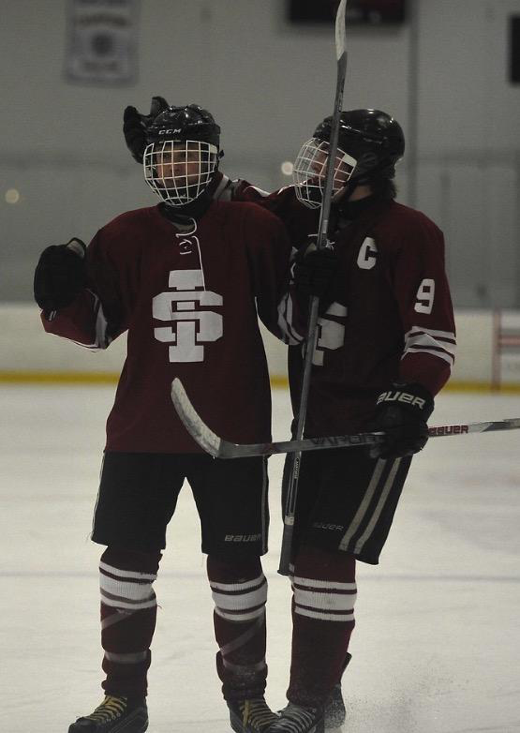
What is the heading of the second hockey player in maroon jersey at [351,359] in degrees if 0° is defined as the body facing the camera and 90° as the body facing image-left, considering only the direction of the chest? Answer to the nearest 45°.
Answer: approximately 45°

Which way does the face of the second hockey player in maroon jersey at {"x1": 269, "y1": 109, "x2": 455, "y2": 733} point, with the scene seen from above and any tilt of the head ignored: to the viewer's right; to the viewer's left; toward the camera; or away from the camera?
to the viewer's left

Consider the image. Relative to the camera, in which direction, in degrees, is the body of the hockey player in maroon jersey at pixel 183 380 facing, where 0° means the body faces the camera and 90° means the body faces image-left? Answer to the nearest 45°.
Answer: approximately 0°
